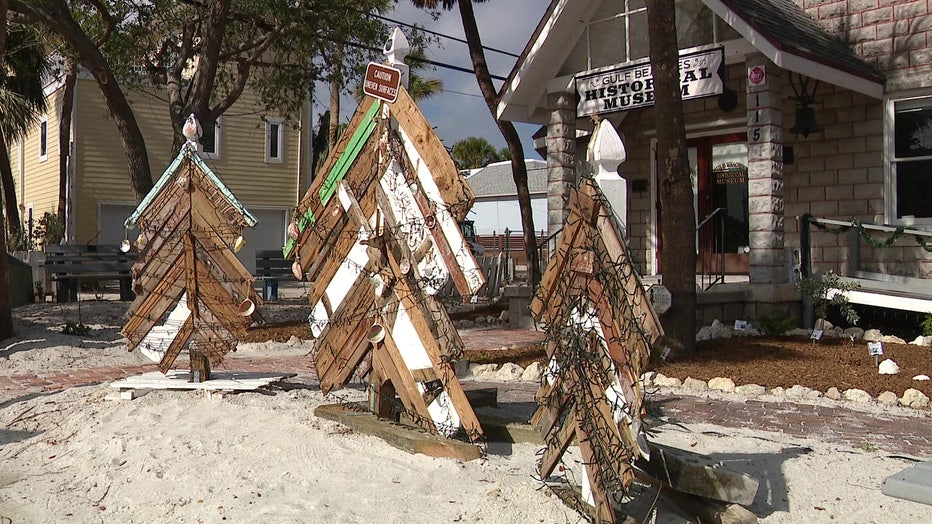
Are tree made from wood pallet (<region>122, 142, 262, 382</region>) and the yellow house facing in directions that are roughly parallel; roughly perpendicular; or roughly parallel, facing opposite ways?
roughly parallel

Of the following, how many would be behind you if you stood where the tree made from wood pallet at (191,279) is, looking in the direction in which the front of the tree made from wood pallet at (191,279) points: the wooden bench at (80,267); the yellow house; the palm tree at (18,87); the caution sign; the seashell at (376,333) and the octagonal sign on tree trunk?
3

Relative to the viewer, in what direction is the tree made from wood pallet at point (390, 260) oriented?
toward the camera

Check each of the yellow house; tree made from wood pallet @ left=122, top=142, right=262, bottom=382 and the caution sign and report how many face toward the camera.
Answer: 3

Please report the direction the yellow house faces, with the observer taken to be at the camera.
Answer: facing the viewer

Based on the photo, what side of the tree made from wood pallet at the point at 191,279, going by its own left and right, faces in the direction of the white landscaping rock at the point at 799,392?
left

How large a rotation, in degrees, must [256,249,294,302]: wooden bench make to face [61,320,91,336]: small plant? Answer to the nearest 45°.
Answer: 0° — it already faces it

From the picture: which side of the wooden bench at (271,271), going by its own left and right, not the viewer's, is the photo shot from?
front

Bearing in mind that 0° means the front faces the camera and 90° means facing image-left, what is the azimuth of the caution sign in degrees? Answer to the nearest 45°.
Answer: approximately 0°

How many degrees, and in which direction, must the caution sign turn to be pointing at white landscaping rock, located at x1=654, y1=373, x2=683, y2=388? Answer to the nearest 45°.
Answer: approximately 135° to its left

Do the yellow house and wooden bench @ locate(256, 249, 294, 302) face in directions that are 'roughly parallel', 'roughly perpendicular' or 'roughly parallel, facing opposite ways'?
roughly parallel

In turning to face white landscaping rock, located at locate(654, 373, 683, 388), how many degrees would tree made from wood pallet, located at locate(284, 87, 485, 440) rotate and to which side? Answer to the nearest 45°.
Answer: approximately 135° to its left

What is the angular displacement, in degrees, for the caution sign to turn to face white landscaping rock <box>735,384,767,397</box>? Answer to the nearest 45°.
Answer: approximately 135° to its left
